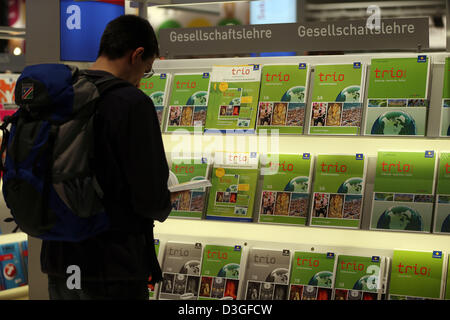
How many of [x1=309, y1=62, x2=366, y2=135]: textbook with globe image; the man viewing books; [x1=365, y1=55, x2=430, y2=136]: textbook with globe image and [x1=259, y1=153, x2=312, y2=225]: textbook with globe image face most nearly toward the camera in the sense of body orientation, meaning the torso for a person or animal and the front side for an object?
3

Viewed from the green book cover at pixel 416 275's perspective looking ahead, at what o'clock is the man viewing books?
The man viewing books is roughly at 1 o'clock from the green book cover.

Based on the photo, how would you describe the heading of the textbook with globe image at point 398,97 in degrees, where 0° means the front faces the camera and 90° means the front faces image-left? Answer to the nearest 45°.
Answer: approximately 0°

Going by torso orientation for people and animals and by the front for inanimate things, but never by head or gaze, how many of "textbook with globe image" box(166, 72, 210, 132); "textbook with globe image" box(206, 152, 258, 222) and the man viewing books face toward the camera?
2

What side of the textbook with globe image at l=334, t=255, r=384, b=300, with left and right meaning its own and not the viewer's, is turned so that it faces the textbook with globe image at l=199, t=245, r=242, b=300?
right

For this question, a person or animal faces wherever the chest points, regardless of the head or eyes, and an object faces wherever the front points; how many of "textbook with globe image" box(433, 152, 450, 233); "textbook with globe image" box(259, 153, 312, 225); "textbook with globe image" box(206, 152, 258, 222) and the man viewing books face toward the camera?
3
